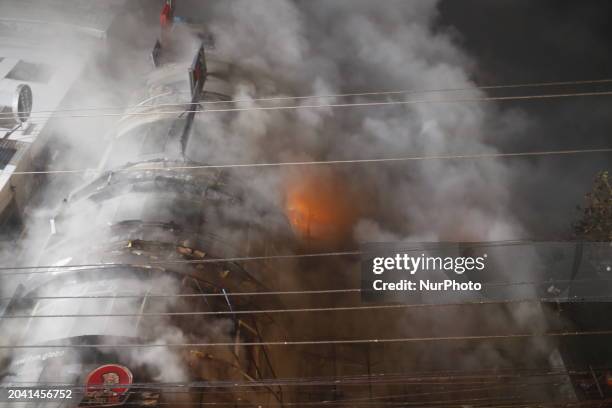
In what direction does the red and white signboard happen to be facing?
toward the camera
